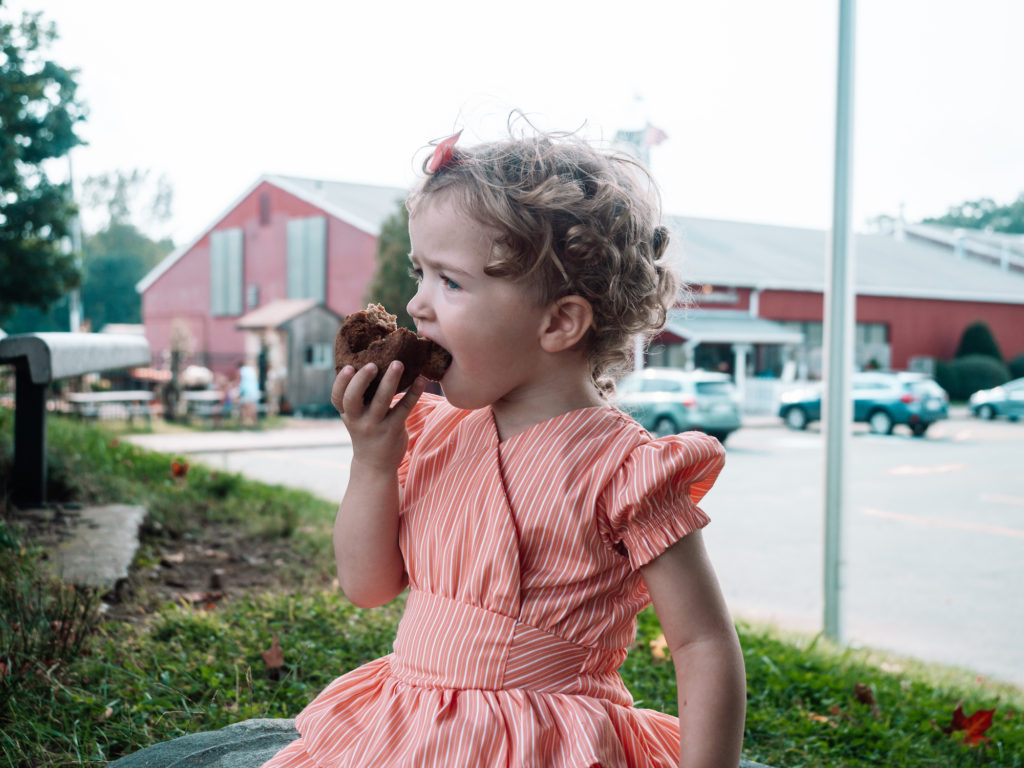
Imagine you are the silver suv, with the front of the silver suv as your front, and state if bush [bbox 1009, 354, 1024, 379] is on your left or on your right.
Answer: on your right

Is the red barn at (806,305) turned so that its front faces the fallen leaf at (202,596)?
yes

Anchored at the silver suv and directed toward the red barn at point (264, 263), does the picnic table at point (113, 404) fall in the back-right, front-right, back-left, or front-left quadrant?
front-left

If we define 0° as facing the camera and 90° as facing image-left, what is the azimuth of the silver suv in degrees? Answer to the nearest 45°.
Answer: approximately 135°

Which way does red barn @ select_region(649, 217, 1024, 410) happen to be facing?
toward the camera

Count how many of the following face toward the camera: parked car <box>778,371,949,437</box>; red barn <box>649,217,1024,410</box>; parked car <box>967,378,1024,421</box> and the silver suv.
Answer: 1

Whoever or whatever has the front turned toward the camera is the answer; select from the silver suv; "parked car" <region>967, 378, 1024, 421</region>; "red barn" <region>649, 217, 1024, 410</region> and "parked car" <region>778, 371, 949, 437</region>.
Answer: the red barn

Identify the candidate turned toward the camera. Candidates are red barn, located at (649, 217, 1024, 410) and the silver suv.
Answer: the red barn

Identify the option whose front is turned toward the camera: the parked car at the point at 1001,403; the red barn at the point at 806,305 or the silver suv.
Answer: the red barn

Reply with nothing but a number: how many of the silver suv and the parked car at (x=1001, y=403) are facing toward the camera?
0

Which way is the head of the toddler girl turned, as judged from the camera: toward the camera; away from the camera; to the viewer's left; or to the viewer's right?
to the viewer's left

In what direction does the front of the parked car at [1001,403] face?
to the viewer's left

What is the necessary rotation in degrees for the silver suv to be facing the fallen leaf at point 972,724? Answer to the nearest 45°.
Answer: approximately 135° to its left

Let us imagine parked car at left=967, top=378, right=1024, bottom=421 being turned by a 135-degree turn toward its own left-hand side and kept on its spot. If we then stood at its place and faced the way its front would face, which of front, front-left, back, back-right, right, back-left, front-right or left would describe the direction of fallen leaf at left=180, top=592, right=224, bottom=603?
front-right

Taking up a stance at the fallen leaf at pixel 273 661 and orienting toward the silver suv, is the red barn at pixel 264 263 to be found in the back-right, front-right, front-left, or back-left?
front-left

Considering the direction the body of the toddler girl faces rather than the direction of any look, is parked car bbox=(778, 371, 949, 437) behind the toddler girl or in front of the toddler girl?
behind

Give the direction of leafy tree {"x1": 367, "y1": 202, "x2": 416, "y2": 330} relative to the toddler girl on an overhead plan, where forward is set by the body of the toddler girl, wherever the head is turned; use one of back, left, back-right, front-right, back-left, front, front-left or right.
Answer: back-right

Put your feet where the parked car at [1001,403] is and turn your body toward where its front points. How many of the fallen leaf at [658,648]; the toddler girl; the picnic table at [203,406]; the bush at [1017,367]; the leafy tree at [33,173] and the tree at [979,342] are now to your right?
2

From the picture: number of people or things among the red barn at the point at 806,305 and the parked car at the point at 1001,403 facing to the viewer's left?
1
